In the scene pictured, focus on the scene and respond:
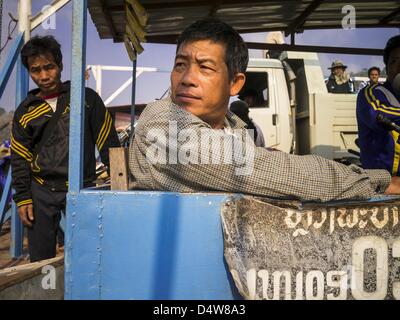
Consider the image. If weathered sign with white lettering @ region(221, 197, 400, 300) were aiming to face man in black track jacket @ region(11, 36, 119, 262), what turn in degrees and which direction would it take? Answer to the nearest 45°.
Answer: approximately 135° to its right

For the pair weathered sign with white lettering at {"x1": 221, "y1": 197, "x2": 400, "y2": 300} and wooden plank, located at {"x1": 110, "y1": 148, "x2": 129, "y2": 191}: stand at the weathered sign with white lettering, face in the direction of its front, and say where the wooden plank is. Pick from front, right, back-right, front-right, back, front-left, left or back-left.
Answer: right

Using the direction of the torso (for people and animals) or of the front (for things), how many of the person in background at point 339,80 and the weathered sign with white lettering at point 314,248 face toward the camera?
2

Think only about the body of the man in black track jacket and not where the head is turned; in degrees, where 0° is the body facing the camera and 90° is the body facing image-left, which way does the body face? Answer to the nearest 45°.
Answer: approximately 0°

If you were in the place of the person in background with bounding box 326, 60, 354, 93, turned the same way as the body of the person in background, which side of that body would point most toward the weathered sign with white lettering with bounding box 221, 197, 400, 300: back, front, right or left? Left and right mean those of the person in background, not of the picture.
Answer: front

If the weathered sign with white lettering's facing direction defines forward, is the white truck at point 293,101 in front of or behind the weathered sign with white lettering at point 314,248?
behind

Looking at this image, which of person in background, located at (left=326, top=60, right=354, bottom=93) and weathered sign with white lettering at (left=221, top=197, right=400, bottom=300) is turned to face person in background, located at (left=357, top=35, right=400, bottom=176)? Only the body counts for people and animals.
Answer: person in background, located at (left=326, top=60, right=354, bottom=93)

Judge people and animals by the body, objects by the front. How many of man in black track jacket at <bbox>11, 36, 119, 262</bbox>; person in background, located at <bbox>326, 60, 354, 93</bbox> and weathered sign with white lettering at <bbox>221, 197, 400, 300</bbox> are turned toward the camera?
3

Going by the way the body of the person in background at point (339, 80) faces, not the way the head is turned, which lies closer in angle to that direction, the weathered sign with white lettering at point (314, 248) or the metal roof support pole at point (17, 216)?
the weathered sign with white lettering

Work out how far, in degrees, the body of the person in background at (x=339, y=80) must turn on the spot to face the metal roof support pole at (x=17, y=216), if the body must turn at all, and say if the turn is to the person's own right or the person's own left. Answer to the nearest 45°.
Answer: approximately 45° to the person's own right

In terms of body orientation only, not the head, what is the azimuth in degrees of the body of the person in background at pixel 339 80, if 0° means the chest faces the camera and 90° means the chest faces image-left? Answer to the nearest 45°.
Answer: approximately 0°
